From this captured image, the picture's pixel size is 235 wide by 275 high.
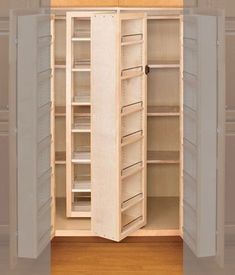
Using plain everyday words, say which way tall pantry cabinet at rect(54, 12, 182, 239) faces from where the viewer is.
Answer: facing the viewer
